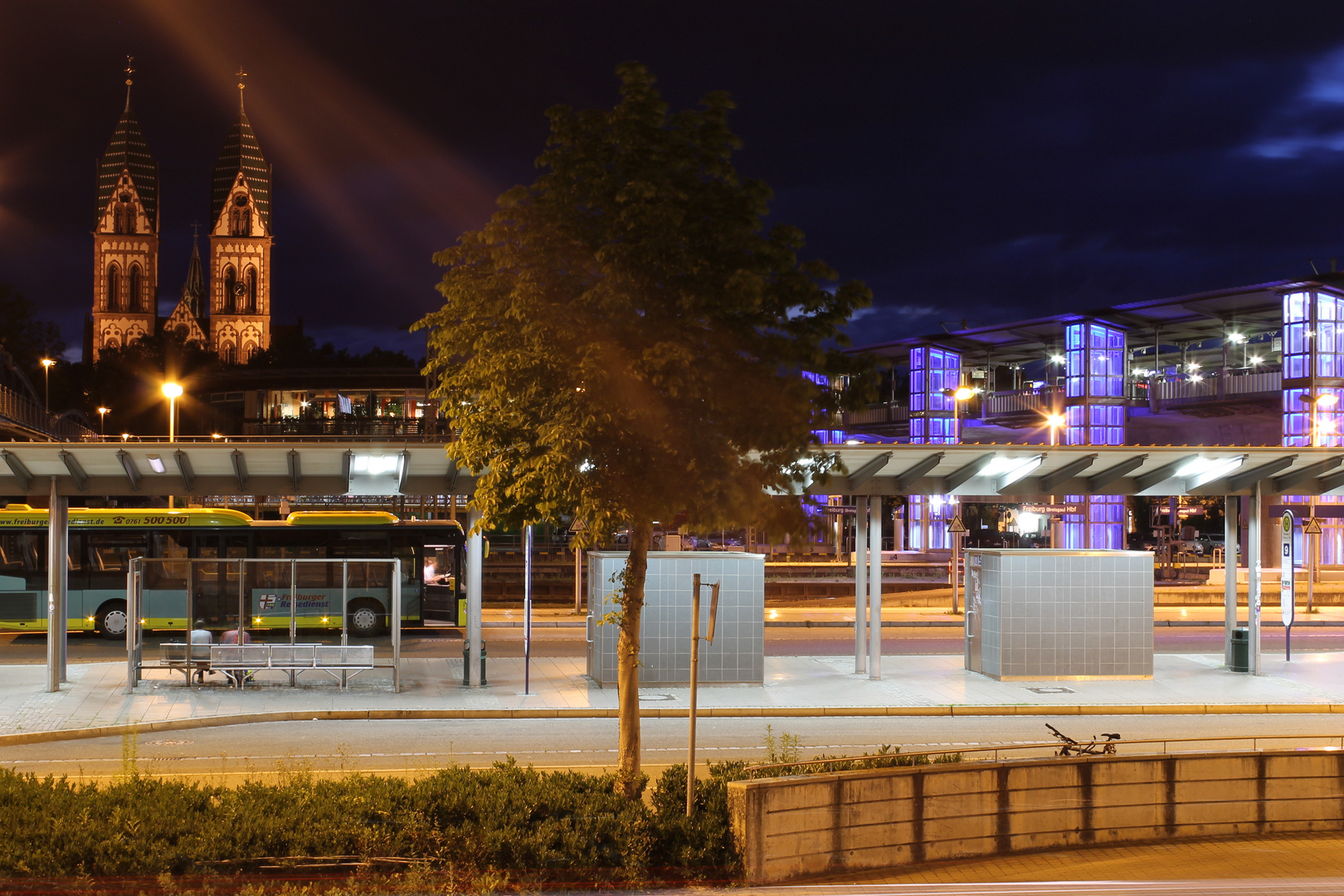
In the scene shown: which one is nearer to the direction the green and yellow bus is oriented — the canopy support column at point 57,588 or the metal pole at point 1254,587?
the metal pole

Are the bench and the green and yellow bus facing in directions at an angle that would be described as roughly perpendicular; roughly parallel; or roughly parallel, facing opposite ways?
roughly perpendicular

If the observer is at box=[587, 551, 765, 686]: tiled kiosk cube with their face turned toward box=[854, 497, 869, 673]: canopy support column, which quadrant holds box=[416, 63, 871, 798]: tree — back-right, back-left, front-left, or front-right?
back-right

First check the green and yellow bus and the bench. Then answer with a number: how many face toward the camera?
1

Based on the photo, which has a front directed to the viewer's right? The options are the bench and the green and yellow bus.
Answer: the green and yellow bus

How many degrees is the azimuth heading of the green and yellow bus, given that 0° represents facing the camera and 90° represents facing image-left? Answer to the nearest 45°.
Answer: approximately 270°

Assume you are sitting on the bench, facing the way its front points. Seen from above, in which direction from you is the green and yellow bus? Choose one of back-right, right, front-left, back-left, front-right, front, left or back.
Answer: back
